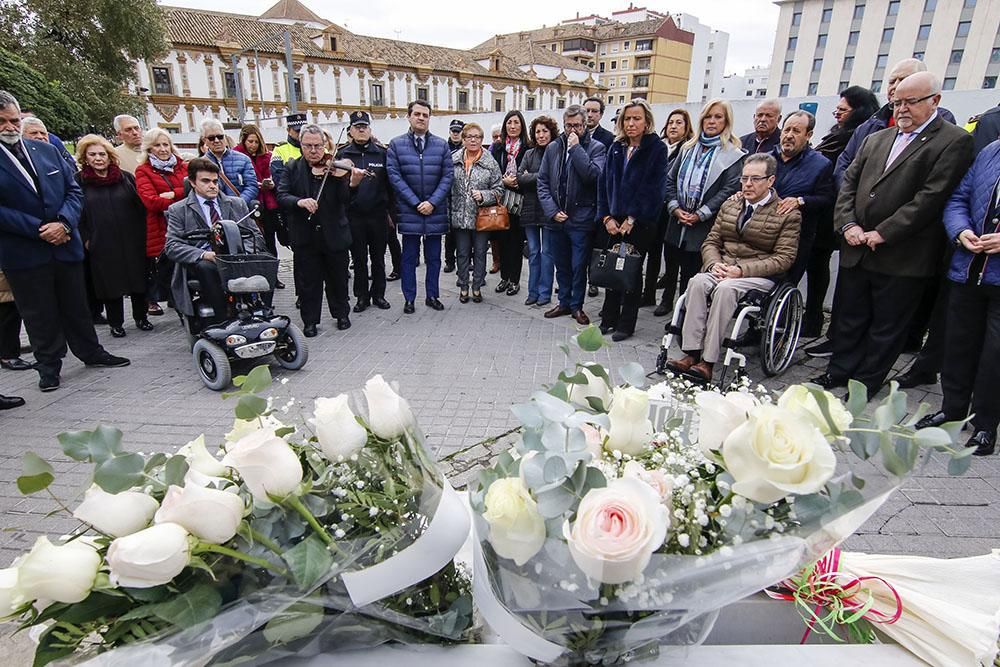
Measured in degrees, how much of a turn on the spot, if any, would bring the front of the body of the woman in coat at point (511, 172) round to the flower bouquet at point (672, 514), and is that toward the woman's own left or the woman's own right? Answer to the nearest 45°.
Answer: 0° — they already face it

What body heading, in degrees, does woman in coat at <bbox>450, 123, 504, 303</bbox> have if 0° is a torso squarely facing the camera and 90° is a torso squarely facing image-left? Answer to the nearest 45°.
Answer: approximately 0°

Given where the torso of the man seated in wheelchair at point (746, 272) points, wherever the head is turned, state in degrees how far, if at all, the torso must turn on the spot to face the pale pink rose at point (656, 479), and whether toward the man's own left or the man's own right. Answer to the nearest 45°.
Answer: approximately 45° to the man's own left

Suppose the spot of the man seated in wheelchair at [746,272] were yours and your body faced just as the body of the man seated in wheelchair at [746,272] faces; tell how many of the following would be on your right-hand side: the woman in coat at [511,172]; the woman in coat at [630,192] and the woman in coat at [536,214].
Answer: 3
